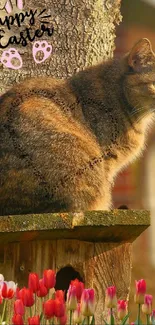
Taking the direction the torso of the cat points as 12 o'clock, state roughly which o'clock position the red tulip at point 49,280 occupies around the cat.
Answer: The red tulip is roughly at 3 o'clock from the cat.

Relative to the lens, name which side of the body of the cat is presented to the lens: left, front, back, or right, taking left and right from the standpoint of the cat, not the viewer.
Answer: right

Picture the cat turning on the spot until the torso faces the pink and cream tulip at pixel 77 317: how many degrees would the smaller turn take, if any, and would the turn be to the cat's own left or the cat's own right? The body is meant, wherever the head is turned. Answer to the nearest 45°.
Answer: approximately 90° to the cat's own right

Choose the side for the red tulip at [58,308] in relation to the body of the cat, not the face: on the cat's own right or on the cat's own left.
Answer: on the cat's own right

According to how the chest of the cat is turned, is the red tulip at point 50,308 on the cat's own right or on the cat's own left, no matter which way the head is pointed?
on the cat's own right

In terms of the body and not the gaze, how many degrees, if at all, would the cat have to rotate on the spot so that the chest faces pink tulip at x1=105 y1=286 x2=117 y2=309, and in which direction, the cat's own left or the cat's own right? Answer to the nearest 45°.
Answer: approximately 90° to the cat's own right

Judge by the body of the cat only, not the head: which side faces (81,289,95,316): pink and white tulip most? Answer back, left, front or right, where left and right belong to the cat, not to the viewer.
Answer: right

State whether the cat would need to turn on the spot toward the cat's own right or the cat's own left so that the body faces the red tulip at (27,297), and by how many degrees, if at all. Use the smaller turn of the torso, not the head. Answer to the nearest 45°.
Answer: approximately 90° to the cat's own right

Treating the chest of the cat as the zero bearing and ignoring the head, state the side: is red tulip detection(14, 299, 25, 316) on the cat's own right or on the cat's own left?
on the cat's own right
